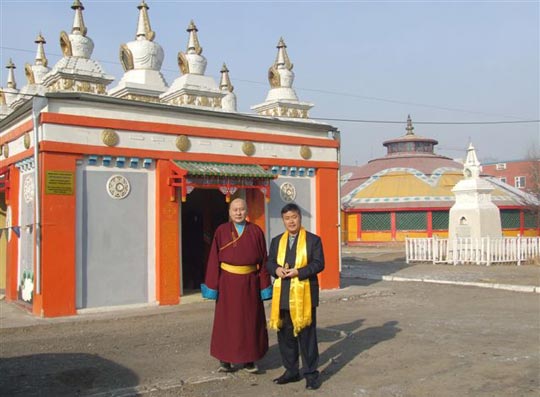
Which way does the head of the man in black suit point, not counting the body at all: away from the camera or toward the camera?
toward the camera

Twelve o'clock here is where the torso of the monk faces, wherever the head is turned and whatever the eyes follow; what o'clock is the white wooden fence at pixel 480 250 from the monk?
The white wooden fence is roughly at 7 o'clock from the monk.

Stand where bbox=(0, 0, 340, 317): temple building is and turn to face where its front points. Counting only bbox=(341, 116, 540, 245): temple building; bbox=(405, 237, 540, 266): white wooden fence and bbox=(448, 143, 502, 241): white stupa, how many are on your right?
0

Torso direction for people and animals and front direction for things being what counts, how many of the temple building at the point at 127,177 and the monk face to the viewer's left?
0

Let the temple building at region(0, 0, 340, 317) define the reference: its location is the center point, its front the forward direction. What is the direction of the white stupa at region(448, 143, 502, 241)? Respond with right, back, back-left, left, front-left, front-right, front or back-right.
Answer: left

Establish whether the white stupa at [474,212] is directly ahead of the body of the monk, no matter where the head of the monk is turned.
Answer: no

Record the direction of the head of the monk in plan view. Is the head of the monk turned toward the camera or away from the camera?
toward the camera

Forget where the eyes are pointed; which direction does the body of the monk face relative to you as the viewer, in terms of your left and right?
facing the viewer

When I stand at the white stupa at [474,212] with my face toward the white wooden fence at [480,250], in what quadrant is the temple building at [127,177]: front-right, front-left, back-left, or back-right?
front-right

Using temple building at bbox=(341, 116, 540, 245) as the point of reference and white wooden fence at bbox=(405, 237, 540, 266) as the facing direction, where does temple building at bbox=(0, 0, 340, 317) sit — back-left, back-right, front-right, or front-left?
front-right

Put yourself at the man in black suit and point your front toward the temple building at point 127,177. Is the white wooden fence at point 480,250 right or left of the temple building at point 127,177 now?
right

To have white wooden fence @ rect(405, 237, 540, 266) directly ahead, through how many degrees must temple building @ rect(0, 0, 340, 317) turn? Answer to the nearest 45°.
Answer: approximately 90° to its left

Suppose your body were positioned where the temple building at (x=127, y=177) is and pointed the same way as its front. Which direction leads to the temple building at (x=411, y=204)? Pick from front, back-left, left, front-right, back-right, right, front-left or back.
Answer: left

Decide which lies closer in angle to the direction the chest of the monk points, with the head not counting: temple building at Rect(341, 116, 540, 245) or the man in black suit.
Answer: the man in black suit

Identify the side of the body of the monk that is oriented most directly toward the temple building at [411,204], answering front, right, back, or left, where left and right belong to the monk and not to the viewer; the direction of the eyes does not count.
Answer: back

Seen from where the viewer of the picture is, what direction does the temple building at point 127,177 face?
facing the viewer and to the right of the viewer

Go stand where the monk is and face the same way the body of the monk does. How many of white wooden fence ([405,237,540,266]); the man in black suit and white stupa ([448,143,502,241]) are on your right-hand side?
0

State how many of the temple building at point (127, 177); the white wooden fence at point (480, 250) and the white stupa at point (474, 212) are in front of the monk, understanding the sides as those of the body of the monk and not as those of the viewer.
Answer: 0

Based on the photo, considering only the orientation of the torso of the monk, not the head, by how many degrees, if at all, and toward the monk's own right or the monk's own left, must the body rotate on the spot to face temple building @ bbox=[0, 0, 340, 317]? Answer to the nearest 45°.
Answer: approximately 180°
